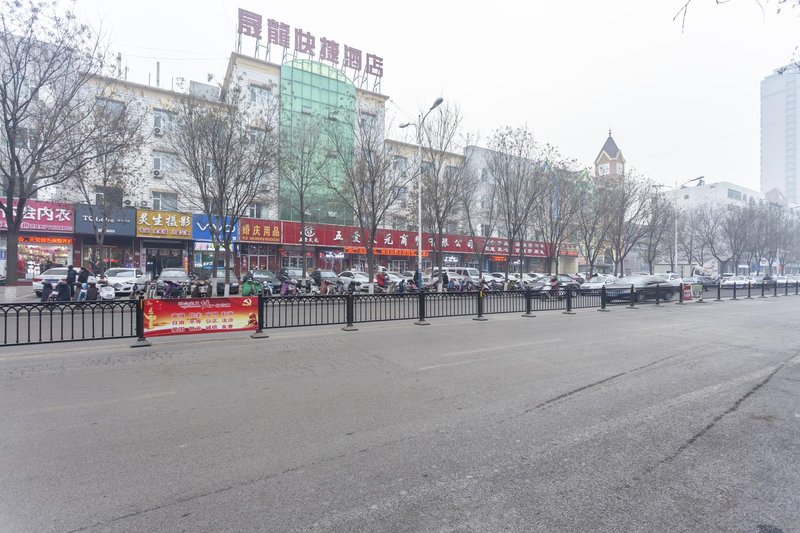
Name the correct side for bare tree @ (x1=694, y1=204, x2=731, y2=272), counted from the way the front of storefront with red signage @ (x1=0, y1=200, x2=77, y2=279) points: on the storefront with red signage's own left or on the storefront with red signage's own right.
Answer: on the storefront with red signage's own left

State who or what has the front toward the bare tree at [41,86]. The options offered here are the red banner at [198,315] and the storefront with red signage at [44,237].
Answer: the storefront with red signage

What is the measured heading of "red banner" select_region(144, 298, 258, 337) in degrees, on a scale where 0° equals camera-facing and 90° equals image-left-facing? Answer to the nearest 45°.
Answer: approximately 0°

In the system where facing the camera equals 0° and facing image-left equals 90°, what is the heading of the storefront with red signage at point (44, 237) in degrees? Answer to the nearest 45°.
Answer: approximately 0°

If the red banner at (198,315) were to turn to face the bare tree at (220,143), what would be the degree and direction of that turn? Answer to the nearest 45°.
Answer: approximately 180°

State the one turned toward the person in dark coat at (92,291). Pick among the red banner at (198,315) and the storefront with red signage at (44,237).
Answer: the storefront with red signage

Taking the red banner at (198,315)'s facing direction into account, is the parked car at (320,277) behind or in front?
behind
